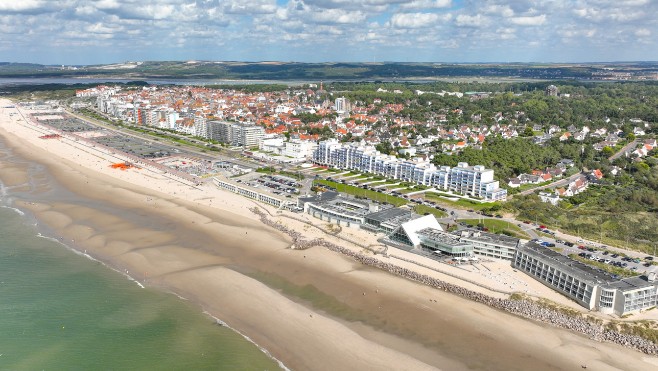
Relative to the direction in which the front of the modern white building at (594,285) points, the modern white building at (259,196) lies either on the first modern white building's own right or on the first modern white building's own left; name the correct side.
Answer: on the first modern white building's own right

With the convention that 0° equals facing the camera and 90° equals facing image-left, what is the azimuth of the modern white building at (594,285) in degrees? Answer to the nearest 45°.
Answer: approximately 45°

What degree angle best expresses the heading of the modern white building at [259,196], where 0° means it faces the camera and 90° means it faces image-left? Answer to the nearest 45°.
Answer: approximately 45°

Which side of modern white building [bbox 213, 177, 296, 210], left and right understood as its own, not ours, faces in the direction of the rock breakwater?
left

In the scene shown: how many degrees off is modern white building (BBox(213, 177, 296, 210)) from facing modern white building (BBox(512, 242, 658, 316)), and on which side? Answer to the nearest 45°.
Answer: approximately 90° to its left
